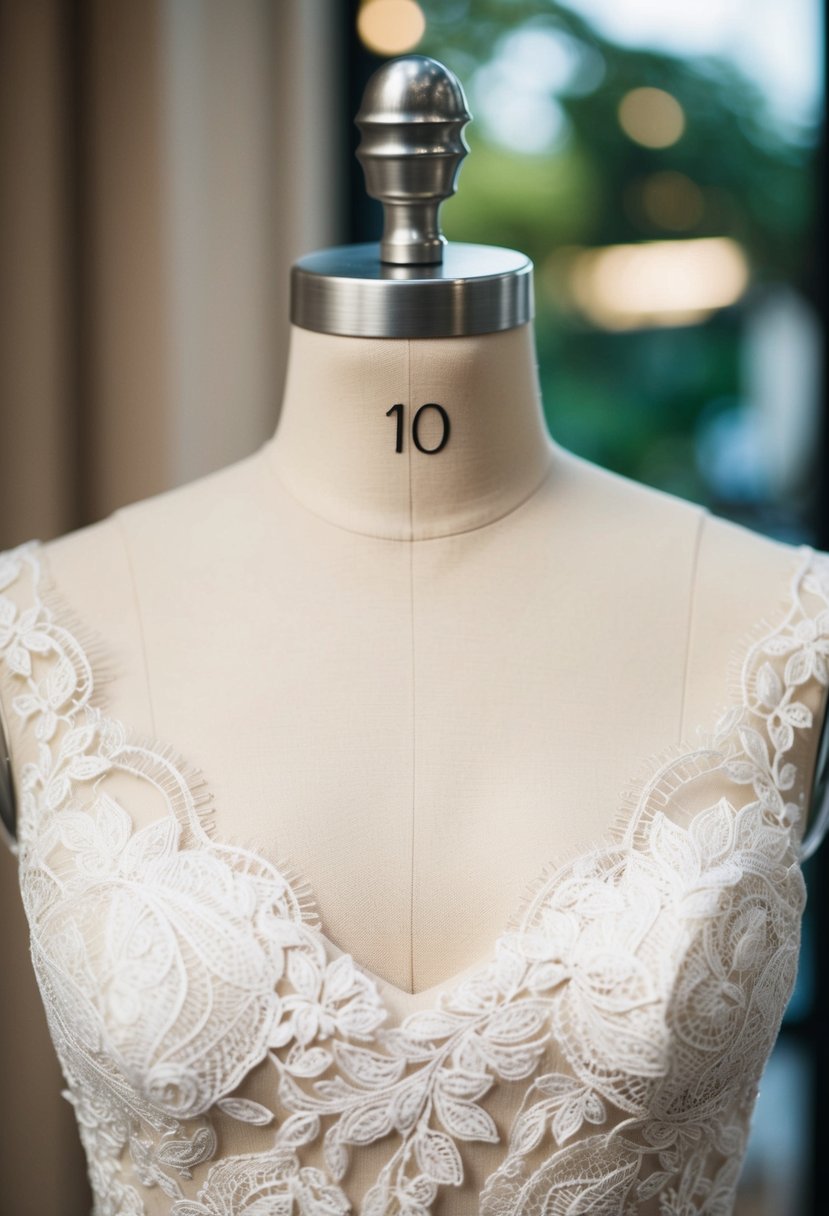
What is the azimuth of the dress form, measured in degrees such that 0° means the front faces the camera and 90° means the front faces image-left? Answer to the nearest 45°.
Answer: approximately 0°
